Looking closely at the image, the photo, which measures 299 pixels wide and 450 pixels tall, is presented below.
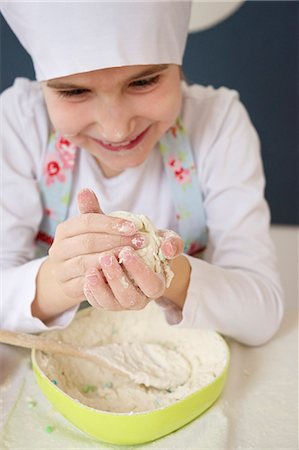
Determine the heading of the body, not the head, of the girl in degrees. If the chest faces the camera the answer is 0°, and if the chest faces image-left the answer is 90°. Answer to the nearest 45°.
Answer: approximately 0°
